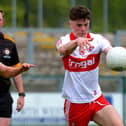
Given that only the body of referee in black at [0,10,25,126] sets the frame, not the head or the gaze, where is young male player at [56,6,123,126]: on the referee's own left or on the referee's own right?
on the referee's own left

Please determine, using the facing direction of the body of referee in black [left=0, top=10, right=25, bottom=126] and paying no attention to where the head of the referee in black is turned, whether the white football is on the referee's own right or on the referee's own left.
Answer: on the referee's own left
